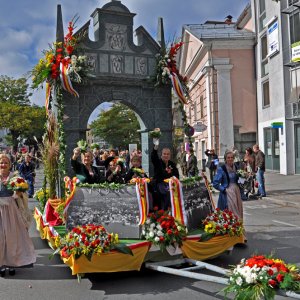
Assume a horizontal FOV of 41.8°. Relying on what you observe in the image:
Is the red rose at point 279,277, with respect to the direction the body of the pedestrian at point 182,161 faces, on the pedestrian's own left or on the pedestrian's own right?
on the pedestrian's own left

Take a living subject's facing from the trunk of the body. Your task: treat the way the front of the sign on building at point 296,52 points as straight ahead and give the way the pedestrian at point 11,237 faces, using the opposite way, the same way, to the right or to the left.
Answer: to the left

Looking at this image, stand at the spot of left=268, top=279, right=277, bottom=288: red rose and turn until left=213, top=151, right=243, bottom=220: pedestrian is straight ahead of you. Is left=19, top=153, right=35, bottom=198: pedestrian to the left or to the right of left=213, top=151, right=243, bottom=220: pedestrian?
left

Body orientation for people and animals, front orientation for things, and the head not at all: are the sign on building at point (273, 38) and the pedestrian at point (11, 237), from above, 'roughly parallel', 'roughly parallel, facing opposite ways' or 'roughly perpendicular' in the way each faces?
roughly perpendicular

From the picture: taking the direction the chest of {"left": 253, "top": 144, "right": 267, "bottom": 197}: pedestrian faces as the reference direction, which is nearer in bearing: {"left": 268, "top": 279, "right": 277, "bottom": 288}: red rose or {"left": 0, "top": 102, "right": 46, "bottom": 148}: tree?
the tree

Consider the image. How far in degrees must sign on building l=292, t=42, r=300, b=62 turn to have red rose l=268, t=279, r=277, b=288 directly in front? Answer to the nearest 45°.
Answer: approximately 45° to its left

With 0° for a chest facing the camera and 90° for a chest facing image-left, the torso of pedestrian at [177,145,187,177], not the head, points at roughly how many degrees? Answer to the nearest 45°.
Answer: approximately 45°

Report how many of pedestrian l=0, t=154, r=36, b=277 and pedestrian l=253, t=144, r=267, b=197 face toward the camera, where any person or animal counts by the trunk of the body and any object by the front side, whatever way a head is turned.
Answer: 1
